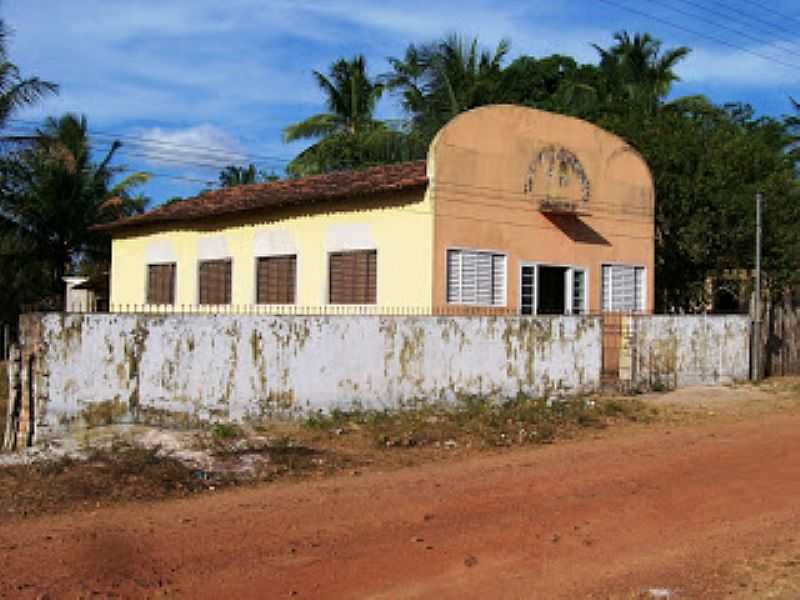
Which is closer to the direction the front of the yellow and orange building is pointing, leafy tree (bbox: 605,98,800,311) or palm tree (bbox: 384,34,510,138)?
the leafy tree

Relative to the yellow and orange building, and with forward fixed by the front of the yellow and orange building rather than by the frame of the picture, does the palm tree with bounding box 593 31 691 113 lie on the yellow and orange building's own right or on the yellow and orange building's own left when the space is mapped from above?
on the yellow and orange building's own left

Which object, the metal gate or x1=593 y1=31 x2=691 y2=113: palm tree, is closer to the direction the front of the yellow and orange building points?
the metal gate

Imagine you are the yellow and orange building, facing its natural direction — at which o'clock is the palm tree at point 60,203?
The palm tree is roughly at 6 o'clock from the yellow and orange building.

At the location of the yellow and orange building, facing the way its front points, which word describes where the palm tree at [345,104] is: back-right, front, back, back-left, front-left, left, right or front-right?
back-left

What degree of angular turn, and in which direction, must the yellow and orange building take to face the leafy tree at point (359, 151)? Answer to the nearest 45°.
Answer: approximately 135° to its left

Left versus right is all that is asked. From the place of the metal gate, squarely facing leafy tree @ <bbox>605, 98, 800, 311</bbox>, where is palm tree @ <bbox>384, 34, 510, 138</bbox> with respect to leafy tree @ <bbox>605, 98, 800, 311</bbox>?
left

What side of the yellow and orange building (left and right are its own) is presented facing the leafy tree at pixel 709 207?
left

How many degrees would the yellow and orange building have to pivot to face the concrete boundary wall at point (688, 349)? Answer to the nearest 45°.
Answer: approximately 45° to its left

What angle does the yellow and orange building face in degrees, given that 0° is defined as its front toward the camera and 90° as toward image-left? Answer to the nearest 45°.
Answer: approximately 315°

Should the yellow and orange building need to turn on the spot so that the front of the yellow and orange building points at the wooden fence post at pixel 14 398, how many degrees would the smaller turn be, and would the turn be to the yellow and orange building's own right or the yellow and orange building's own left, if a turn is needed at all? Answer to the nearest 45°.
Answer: approximately 90° to the yellow and orange building's own right

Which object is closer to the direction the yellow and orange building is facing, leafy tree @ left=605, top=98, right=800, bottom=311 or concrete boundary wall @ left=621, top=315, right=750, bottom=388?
the concrete boundary wall

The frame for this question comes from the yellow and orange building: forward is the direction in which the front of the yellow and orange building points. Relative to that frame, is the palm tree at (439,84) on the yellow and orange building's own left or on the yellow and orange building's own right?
on the yellow and orange building's own left
